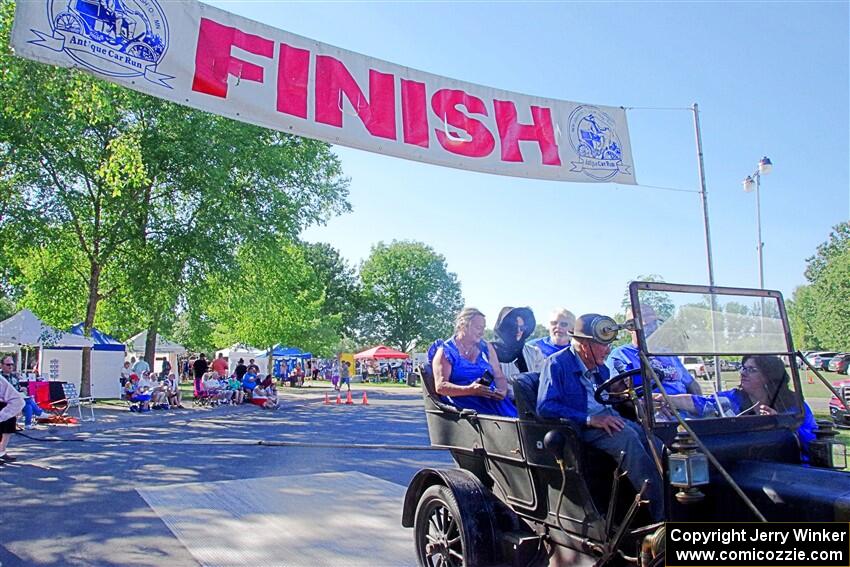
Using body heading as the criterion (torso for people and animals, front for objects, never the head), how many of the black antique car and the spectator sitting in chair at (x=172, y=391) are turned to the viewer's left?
0

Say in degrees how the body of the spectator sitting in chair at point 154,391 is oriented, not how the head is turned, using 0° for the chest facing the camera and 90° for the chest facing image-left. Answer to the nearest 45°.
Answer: approximately 315°

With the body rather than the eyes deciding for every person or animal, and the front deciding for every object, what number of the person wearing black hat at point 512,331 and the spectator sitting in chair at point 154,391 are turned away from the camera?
0

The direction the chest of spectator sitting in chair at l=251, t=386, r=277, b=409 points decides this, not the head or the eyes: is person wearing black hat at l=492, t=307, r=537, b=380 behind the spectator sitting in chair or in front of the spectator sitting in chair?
in front

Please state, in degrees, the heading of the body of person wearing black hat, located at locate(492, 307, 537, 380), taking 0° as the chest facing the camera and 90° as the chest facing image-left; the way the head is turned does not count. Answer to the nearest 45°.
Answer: approximately 315°

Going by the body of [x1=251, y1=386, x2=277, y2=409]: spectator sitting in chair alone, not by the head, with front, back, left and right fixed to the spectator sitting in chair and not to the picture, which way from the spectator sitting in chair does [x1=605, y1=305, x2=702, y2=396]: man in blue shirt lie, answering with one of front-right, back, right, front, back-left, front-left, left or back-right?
front-right

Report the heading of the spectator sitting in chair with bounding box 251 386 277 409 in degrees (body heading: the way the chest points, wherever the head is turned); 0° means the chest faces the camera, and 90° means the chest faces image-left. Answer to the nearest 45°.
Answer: approximately 315°

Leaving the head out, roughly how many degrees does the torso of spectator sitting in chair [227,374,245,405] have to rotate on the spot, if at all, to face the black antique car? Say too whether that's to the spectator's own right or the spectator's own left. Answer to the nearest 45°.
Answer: approximately 45° to the spectator's own right

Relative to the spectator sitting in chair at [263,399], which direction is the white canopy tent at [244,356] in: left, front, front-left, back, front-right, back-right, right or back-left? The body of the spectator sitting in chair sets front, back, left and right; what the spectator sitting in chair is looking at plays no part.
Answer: back-left
